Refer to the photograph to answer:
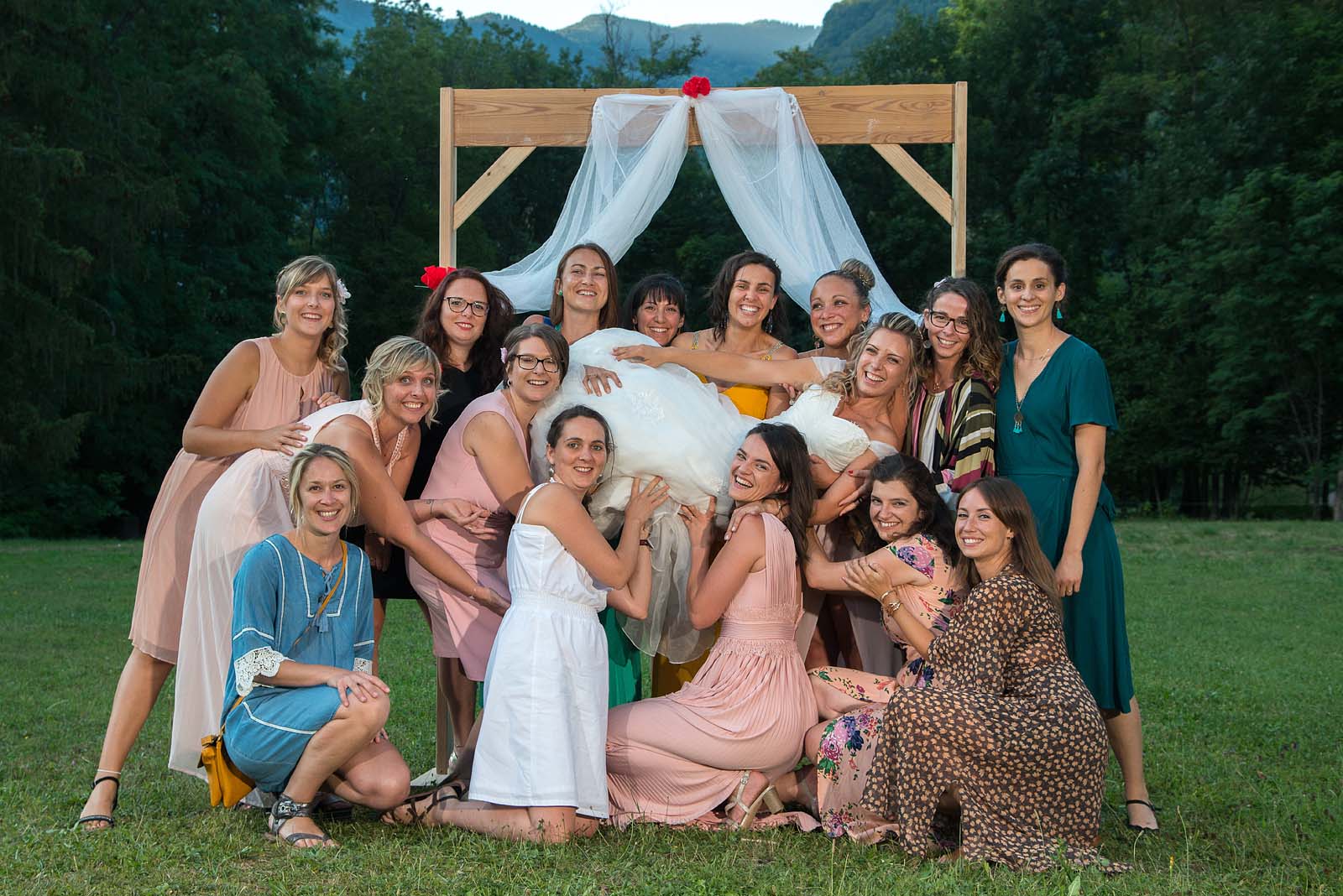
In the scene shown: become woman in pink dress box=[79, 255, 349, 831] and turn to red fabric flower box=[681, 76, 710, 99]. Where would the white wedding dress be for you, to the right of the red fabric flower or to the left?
right

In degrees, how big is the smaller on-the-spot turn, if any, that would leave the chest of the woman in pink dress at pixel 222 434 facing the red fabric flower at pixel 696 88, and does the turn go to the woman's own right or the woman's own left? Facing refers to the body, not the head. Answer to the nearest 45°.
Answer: approximately 90° to the woman's own left
